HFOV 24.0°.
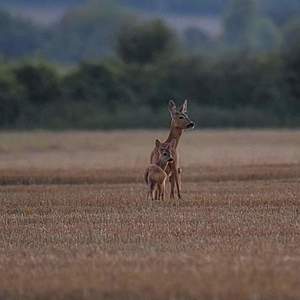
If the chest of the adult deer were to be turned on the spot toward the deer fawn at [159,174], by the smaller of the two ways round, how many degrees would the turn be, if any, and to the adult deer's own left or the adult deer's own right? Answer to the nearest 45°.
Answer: approximately 45° to the adult deer's own right

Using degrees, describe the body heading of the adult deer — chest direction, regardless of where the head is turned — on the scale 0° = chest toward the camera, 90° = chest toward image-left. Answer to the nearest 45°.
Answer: approximately 315°
